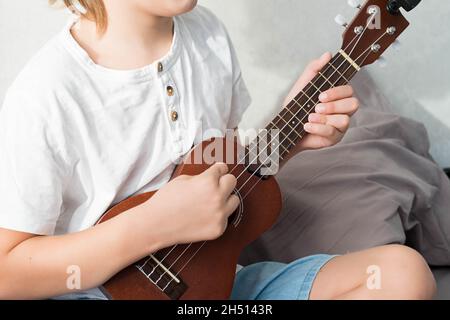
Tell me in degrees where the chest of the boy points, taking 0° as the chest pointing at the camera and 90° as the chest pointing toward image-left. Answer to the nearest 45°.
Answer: approximately 315°
